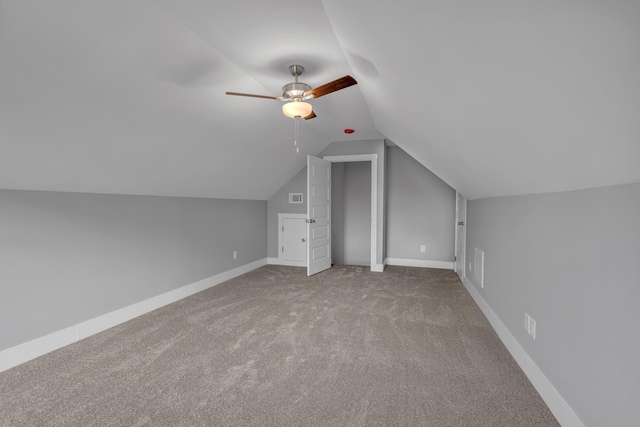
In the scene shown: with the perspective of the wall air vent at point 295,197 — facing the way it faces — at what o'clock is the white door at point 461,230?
The white door is roughly at 10 o'clock from the wall air vent.

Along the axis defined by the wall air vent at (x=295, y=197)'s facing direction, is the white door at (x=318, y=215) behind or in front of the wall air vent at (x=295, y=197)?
in front

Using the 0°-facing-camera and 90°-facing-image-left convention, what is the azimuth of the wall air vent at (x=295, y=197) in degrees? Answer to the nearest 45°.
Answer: approximately 0°

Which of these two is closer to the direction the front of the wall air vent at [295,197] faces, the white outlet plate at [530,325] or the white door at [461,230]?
the white outlet plate

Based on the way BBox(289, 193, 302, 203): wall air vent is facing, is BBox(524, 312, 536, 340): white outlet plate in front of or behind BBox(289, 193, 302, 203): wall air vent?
in front
